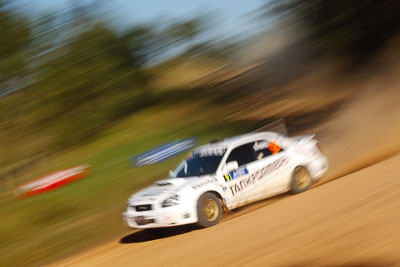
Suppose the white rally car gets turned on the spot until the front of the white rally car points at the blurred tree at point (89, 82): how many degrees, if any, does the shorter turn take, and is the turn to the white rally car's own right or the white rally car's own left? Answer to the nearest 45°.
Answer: approximately 135° to the white rally car's own right

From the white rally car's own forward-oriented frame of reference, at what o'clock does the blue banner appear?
The blue banner is roughly at 4 o'clock from the white rally car.

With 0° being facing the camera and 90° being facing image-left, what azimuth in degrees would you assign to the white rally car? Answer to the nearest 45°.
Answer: approximately 45°

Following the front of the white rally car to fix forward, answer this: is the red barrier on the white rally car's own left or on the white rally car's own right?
on the white rally car's own right

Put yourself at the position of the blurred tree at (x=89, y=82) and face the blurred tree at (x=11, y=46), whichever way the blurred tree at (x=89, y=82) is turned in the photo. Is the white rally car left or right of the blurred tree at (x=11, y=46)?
left
